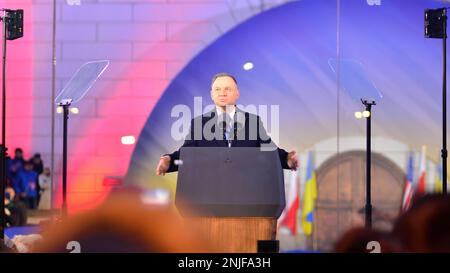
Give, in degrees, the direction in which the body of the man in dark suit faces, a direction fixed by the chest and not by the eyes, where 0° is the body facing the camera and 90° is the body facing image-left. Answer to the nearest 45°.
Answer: approximately 0°
